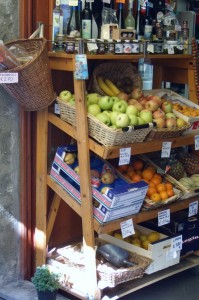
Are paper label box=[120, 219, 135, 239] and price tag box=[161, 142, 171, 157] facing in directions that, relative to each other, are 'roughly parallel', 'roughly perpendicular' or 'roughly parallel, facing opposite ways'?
roughly parallel

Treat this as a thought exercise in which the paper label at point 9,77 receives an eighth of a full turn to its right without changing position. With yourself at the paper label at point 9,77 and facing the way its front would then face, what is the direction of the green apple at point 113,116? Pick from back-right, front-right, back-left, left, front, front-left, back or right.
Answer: back-left

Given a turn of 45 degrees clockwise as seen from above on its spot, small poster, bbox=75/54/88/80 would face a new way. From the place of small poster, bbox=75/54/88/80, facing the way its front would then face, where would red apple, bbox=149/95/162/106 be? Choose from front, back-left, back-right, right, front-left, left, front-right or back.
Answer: back

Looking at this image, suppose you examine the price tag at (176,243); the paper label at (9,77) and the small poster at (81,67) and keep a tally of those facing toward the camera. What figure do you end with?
3

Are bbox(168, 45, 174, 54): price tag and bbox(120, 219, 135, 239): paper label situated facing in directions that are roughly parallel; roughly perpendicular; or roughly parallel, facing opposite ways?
roughly parallel

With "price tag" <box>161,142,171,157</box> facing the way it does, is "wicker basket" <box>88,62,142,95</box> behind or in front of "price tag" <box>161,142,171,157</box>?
behind

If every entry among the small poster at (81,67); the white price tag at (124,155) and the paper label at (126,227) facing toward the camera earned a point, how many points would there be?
3

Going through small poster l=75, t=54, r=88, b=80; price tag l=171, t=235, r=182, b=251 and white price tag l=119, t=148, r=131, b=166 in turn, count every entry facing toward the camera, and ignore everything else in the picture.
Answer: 3

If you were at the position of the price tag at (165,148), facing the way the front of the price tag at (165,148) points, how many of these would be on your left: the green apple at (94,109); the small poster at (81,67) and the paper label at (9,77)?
0

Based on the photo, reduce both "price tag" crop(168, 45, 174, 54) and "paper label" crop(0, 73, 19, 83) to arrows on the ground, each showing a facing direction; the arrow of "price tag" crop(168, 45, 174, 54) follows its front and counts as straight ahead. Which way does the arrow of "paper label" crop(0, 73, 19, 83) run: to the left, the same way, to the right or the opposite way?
the same way

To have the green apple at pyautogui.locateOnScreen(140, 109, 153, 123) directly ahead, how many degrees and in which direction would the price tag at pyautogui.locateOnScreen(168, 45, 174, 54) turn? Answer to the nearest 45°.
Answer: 0° — it already faces it

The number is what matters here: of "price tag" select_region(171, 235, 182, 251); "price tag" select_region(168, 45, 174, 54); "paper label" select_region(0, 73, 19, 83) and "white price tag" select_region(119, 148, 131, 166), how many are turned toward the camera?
4

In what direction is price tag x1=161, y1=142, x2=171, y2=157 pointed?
toward the camera

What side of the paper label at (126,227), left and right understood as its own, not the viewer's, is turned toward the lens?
front

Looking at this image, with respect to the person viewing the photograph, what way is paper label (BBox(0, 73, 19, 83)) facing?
facing the viewer
